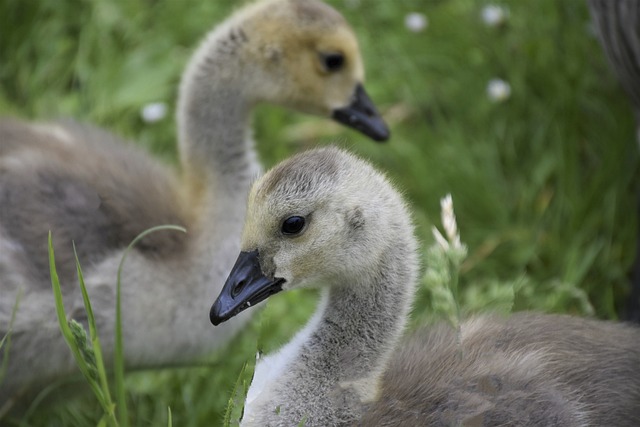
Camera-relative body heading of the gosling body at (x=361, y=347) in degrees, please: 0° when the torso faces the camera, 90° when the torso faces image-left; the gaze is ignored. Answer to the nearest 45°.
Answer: approximately 90°

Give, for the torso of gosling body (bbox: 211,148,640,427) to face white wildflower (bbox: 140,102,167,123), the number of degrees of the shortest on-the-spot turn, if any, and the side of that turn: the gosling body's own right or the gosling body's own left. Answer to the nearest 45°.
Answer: approximately 45° to the gosling body's own right

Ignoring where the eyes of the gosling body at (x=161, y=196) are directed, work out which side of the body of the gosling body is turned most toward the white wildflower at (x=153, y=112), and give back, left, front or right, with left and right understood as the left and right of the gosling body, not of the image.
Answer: left

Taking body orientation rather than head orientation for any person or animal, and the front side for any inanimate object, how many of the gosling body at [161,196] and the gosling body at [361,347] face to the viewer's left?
1

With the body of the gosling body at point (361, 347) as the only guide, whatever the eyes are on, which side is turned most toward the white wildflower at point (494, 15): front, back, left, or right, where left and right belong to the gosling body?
right

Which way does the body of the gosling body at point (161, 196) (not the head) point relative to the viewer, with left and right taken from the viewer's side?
facing to the right of the viewer

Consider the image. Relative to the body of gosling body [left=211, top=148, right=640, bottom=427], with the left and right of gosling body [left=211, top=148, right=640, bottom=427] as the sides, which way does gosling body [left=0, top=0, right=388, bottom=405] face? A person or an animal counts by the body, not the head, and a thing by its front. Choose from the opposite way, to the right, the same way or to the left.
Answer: the opposite way

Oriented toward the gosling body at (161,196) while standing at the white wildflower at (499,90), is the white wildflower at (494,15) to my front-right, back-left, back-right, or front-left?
back-right

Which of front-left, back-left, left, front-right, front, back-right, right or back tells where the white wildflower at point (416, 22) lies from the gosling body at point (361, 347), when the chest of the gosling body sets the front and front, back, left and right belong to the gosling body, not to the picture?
right

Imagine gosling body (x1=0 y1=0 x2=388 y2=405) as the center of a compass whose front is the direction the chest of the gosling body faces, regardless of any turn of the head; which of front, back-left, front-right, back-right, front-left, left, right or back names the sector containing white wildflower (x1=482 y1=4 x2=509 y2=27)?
front-left
